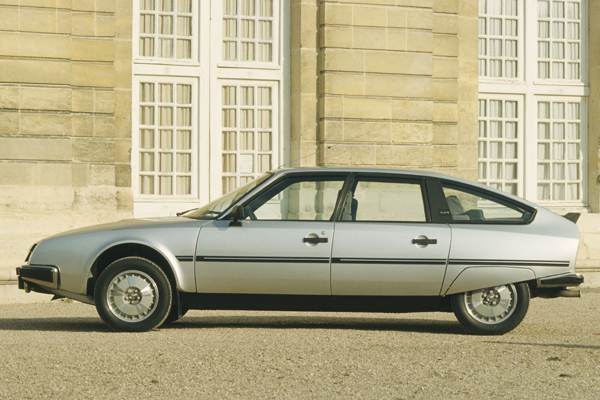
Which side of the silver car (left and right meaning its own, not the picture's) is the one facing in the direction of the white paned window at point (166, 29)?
right

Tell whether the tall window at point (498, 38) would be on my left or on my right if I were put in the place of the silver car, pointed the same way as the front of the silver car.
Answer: on my right

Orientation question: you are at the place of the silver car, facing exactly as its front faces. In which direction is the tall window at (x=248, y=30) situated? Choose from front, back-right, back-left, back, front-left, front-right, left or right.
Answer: right

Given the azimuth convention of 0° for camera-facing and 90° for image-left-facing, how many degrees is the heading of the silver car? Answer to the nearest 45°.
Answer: approximately 90°

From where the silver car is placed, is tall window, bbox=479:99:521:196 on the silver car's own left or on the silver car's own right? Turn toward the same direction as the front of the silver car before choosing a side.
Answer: on the silver car's own right

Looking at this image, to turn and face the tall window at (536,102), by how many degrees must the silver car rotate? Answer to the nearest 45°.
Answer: approximately 135° to its right

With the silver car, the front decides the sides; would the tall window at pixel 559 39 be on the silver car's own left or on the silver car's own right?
on the silver car's own right
